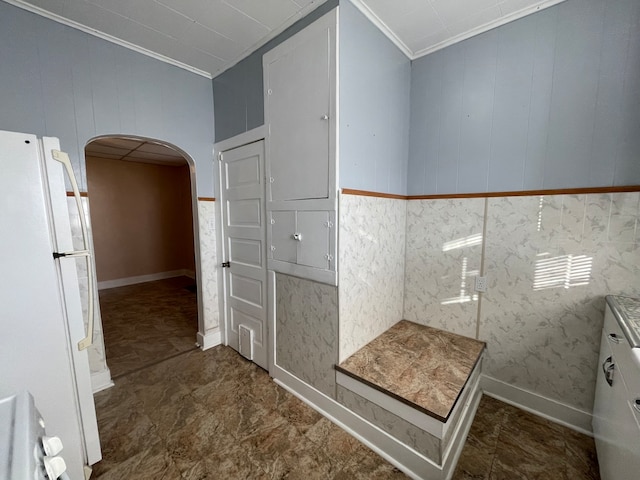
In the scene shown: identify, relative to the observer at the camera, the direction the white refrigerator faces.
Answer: facing to the right of the viewer

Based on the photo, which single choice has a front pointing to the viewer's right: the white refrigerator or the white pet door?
the white refrigerator

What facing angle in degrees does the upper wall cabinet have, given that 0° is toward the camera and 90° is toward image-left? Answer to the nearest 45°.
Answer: approximately 45°

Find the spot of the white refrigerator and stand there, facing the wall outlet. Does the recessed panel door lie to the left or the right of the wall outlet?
left

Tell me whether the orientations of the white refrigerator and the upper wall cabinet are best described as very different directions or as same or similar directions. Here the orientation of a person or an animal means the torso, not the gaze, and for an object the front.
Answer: very different directions

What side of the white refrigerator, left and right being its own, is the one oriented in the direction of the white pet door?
front

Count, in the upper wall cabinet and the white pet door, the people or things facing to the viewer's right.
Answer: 0

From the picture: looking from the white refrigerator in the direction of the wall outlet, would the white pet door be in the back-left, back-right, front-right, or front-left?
front-left

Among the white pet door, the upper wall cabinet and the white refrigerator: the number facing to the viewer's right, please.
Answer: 1

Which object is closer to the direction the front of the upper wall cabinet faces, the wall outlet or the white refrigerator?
the white refrigerator

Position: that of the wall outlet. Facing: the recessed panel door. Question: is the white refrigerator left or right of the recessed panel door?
left

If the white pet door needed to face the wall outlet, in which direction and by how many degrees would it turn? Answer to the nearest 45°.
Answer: approximately 90° to its left

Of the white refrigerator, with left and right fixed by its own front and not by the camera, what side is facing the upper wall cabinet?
front

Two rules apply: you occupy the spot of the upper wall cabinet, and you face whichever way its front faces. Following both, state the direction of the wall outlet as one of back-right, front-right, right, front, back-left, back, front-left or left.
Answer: back-left

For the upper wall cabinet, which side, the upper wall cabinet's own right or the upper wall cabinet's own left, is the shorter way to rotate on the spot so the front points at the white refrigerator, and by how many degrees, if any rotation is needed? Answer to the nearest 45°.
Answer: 0° — it already faces it

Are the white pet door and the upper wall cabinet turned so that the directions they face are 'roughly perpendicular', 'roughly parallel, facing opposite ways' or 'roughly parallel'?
roughly parallel
